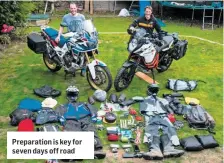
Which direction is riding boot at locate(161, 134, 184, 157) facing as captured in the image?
to the viewer's right

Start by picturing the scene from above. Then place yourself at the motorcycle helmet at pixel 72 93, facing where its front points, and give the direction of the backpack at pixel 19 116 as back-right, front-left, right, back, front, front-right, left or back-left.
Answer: front-right

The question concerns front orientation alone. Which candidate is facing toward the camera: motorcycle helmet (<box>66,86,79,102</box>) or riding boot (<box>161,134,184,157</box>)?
the motorcycle helmet

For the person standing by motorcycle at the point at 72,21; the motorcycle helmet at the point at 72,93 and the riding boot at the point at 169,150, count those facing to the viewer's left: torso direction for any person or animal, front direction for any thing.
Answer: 0

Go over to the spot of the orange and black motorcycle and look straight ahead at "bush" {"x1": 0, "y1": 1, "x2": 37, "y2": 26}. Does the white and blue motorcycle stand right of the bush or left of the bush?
left

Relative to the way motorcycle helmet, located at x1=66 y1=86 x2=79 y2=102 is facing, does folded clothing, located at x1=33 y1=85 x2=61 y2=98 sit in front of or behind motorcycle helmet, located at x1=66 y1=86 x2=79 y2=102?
behind

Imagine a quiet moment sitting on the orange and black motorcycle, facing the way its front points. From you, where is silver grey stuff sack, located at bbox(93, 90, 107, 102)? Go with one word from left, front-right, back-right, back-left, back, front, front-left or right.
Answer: front

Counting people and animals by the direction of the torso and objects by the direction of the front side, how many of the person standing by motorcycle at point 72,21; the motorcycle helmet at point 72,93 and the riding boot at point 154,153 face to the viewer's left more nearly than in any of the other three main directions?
1

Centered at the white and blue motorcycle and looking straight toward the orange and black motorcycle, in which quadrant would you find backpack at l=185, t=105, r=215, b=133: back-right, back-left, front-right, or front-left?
front-right

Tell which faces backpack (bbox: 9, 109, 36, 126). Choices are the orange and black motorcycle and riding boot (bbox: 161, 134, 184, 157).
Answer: the orange and black motorcycle

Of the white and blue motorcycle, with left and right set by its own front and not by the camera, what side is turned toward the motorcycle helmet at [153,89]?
front

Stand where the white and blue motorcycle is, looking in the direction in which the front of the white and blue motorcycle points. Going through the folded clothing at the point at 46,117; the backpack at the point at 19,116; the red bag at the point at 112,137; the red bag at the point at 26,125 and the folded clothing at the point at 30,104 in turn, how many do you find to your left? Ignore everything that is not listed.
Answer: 0

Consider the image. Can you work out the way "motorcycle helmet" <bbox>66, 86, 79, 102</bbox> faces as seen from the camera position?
facing the viewer

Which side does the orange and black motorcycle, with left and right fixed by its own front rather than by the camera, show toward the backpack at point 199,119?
left

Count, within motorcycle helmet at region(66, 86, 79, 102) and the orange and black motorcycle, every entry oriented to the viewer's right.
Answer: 0

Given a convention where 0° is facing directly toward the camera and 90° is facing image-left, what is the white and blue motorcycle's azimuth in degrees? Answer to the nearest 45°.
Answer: approximately 315°

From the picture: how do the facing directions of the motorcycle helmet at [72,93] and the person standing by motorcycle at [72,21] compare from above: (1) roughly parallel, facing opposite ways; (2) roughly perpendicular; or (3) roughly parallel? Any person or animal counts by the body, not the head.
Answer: roughly parallel

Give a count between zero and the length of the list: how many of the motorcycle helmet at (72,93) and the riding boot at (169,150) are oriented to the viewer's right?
1

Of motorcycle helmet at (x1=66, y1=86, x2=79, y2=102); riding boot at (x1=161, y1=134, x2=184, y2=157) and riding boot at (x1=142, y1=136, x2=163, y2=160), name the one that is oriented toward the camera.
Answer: the motorcycle helmet

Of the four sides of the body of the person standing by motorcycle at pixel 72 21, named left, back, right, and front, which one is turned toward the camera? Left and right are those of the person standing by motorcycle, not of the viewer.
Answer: front

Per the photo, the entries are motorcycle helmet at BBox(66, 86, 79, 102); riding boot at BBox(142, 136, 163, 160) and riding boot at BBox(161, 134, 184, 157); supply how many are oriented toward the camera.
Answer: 1
